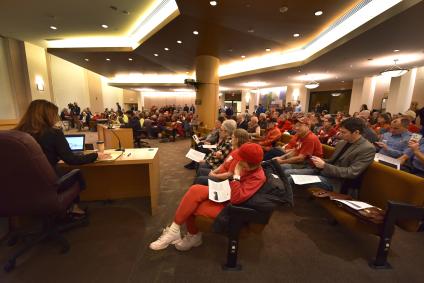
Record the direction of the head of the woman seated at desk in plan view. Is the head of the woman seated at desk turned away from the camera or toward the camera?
away from the camera

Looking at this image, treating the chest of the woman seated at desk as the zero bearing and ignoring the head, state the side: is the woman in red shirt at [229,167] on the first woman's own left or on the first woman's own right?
on the first woman's own right

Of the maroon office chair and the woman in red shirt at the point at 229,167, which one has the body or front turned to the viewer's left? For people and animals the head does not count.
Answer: the woman in red shirt

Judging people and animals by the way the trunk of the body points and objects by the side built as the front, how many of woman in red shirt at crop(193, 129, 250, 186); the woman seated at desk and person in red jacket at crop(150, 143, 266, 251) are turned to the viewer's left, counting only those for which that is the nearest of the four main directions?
2

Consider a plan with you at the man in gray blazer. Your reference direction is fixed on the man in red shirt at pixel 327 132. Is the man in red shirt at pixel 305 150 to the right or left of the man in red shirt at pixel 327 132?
left

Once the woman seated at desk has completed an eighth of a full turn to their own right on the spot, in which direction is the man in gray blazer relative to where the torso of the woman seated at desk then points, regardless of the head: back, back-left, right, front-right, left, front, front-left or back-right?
front-right

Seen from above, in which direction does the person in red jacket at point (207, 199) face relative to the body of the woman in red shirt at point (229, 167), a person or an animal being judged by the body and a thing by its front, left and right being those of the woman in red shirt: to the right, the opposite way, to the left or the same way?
the same way

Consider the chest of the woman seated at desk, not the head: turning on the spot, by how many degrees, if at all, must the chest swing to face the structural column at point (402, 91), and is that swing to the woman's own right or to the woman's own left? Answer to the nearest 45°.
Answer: approximately 45° to the woman's own right

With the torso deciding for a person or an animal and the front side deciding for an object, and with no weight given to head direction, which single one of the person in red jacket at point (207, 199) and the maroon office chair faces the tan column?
the maroon office chair

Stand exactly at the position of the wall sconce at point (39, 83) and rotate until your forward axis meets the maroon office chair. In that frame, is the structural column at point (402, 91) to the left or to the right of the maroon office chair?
left

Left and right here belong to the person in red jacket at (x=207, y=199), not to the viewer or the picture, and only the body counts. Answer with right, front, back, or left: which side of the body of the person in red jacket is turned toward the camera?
left

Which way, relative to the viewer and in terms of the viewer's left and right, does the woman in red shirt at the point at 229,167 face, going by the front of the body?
facing to the left of the viewer

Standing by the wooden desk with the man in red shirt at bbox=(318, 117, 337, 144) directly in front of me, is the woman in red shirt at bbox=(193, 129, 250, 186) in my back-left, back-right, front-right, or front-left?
front-right

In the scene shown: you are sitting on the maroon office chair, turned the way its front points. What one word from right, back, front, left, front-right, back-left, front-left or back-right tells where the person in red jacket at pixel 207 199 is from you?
right

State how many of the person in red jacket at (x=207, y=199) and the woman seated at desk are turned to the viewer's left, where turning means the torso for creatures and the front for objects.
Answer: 1
